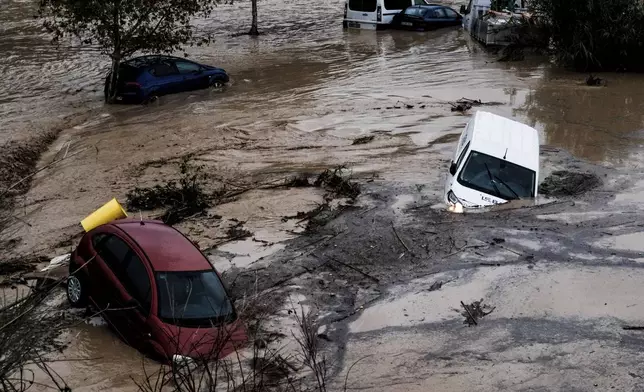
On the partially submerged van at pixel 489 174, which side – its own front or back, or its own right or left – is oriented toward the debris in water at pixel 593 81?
back

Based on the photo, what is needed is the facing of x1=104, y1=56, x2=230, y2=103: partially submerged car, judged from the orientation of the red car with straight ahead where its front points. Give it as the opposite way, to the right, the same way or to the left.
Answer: to the left

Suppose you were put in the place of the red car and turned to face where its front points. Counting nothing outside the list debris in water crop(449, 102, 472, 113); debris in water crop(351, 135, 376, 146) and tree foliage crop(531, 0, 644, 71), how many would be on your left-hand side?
3

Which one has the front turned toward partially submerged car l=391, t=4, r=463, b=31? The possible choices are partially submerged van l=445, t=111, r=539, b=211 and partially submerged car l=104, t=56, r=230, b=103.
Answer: partially submerged car l=104, t=56, r=230, b=103

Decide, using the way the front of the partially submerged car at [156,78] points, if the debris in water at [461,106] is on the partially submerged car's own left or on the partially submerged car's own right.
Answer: on the partially submerged car's own right

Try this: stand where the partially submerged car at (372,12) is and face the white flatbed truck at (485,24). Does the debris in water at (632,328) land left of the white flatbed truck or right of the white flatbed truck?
right

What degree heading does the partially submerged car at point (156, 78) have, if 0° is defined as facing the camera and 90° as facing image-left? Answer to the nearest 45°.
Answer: approximately 225°

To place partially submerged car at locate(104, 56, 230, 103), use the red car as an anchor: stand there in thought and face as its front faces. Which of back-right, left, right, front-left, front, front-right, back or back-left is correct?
back-left

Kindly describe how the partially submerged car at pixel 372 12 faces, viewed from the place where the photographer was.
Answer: facing away from the viewer and to the right of the viewer

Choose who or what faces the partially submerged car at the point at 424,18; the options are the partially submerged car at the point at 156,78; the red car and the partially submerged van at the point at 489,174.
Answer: the partially submerged car at the point at 156,78
